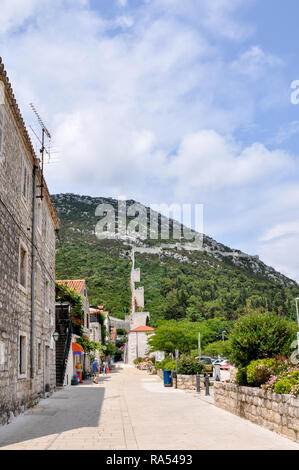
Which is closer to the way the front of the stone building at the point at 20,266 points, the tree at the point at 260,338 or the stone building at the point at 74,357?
the tree

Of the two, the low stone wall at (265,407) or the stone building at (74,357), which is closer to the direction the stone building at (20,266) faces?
the low stone wall

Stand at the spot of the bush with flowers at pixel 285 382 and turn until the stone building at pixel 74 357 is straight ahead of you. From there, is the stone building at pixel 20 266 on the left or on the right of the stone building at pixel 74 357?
left

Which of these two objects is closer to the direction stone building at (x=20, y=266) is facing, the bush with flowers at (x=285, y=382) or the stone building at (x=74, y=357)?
the bush with flowers

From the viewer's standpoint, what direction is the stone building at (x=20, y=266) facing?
to the viewer's right

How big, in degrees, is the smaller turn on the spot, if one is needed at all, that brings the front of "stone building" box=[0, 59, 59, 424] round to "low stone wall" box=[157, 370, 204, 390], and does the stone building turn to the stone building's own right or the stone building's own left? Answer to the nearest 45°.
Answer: approximately 45° to the stone building's own left

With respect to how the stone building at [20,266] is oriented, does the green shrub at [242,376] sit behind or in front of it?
in front

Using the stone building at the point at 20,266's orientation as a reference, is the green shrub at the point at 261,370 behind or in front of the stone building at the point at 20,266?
in front

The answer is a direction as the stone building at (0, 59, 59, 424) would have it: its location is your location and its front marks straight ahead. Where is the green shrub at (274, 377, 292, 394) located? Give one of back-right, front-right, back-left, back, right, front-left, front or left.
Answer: front-right

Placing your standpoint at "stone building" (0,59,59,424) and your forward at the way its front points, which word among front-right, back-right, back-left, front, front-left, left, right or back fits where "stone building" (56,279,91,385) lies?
left

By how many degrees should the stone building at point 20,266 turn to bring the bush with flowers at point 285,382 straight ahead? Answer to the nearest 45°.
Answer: approximately 45° to its right
